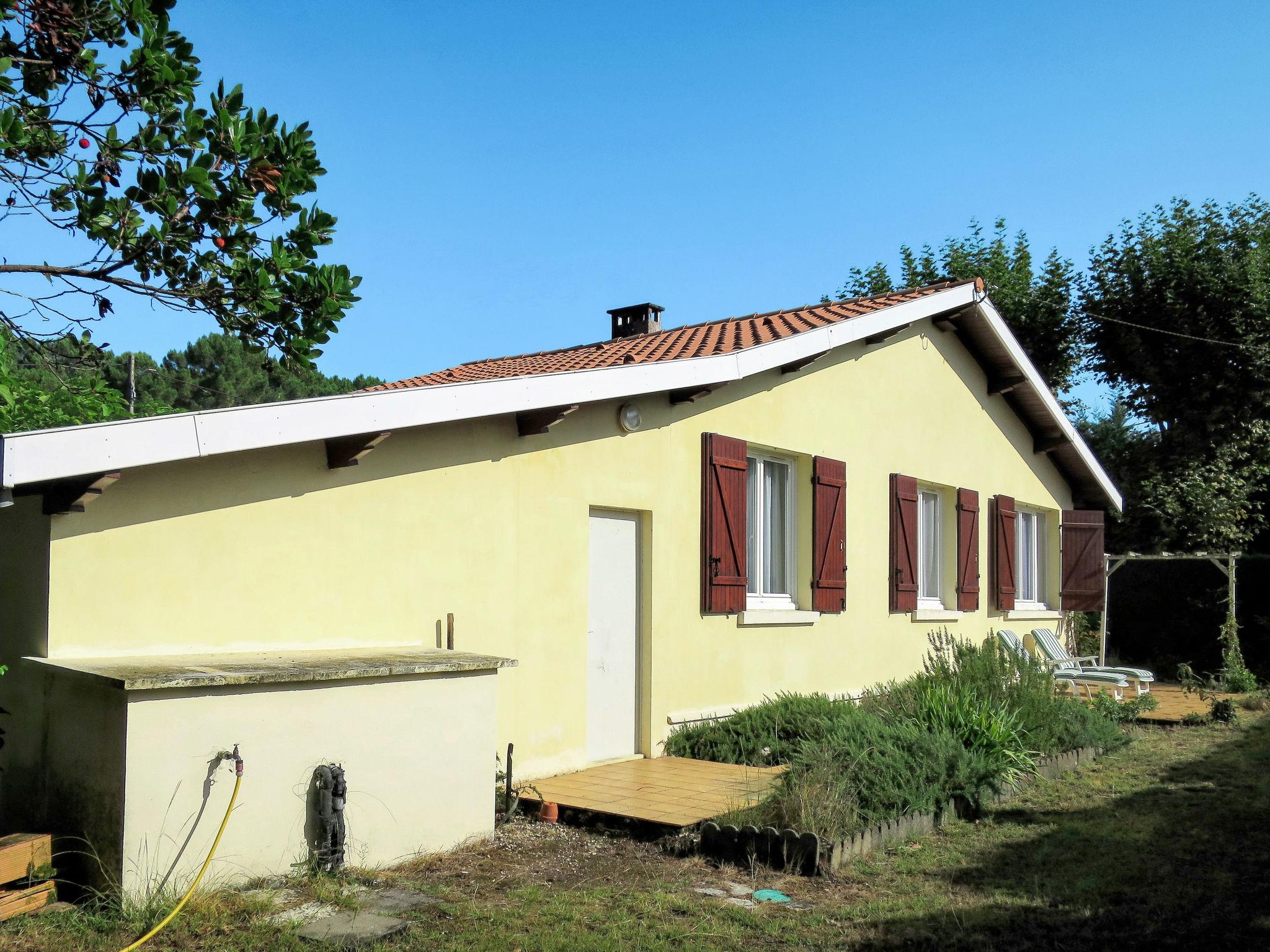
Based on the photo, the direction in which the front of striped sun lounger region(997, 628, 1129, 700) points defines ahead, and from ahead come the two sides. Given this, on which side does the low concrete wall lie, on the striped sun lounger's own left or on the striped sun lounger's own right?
on the striped sun lounger's own right

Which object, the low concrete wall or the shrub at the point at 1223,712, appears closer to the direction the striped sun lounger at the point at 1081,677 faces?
the shrub

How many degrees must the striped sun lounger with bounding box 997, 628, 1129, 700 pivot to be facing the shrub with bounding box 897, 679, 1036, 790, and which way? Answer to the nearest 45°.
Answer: approximately 90° to its right

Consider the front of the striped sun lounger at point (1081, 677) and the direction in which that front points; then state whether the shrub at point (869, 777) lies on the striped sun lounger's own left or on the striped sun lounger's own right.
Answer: on the striped sun lounger's own right

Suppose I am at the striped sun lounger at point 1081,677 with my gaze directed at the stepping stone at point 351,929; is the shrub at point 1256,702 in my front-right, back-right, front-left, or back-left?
back-left

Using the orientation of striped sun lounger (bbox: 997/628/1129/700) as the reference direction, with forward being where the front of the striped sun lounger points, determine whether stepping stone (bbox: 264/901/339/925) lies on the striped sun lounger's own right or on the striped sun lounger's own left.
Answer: on the striped sun lounger's own right

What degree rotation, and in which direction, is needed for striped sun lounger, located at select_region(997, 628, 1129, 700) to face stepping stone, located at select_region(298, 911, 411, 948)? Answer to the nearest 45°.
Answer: approximately 90° to its right

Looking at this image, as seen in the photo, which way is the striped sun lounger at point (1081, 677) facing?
to the viewer's right

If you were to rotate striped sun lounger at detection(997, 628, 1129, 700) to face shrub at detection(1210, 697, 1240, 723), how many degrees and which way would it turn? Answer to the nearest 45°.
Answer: approximately 45° to its right
